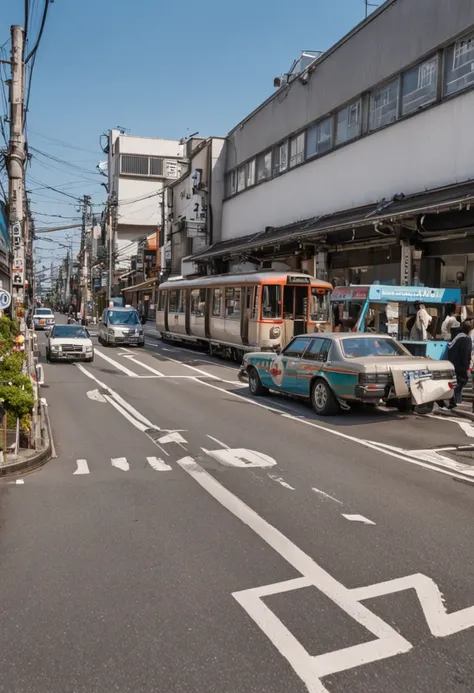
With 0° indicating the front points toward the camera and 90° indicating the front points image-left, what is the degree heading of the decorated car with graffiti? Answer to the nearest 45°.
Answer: approximately 135°

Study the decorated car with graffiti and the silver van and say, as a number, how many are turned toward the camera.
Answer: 1

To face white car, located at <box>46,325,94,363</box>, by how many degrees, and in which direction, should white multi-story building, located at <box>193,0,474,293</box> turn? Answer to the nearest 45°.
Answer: approximately 45° to its right

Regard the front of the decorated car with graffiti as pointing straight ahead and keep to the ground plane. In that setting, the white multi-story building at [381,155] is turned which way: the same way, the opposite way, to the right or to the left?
to the left

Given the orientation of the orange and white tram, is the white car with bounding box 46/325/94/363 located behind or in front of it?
behind

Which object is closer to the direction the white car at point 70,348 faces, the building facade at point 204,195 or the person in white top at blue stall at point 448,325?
the person in white top at blue stall

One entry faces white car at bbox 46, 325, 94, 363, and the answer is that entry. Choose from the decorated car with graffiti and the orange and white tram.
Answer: the decorated car with graffiti

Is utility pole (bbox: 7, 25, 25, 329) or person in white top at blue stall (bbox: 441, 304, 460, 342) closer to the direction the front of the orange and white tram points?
the person in white top at blue stall

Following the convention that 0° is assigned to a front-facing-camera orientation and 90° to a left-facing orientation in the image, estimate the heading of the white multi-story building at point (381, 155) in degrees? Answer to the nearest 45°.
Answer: approximately 45°
